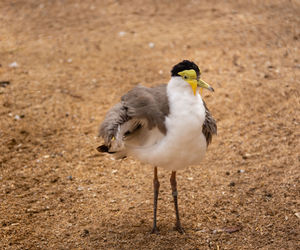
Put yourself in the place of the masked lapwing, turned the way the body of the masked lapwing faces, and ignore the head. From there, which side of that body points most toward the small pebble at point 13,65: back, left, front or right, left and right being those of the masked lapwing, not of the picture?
back

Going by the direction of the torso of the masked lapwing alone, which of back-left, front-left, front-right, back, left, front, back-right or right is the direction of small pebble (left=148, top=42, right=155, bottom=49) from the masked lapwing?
back-left

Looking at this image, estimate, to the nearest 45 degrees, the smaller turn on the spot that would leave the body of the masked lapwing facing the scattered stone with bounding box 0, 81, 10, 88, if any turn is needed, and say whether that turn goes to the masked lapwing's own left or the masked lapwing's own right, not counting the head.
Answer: approximately 180°

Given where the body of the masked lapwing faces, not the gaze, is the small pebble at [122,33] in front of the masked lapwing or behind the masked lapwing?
behind

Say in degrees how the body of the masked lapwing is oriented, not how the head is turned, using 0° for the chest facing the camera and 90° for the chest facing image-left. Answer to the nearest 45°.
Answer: approximately 315°

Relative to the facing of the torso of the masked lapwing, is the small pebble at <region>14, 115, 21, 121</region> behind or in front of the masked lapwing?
behind
